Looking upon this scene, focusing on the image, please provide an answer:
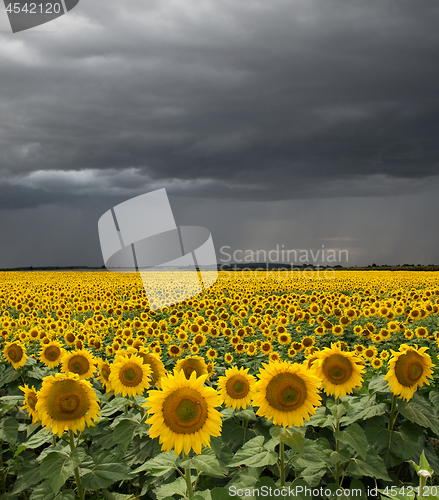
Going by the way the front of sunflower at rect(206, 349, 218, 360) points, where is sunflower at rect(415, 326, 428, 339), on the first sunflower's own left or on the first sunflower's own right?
on the first sunflower's own left

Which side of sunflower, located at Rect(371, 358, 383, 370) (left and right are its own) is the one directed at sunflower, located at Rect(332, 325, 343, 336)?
back

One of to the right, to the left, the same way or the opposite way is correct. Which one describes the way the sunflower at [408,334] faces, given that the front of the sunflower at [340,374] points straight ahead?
the same way

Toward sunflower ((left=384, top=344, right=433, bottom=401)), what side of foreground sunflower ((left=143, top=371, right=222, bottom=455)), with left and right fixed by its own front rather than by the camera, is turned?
left

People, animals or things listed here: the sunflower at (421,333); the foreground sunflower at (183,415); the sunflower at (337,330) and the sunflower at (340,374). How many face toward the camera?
4

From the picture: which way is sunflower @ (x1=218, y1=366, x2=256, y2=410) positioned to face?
toward the camera

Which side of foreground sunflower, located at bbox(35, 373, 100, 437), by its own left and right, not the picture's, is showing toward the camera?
front

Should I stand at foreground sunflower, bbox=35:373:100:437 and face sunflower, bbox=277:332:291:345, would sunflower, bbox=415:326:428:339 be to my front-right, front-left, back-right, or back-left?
front-right

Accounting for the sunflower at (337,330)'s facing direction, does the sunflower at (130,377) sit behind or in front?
in front

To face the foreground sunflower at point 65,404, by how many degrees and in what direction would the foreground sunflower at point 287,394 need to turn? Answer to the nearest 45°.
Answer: approximately 90° to its right

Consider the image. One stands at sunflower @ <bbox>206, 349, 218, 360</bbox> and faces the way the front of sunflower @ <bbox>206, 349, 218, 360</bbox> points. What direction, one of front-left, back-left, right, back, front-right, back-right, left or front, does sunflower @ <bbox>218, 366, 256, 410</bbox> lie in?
front

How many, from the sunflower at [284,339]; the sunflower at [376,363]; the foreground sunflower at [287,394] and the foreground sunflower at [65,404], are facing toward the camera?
4

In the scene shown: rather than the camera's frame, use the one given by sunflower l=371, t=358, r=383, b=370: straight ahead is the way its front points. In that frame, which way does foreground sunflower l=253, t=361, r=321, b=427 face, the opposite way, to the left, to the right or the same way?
the same way

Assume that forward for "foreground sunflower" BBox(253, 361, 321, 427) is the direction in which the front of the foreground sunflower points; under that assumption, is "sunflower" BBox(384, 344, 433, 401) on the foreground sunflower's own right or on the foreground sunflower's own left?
on the foreground sunflower's own left

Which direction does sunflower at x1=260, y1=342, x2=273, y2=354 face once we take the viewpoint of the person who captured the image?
facing the viewer

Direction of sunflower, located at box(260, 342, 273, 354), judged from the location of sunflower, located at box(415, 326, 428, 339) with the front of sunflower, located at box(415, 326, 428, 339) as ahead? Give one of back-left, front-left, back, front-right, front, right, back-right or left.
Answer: front-right

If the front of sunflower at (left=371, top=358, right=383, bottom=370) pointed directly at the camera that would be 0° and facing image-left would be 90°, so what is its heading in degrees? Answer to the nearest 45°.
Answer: approximately 0°

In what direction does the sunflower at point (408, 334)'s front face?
toward the camera
